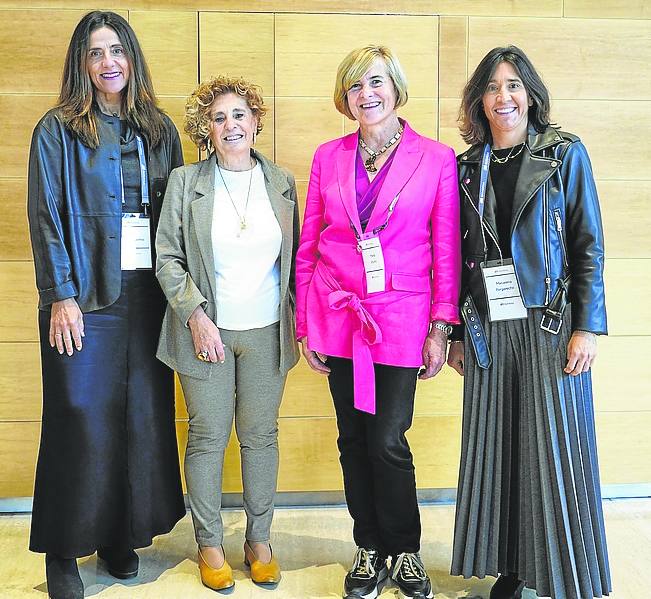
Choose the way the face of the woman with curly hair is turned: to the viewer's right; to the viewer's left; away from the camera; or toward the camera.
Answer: toward the camera

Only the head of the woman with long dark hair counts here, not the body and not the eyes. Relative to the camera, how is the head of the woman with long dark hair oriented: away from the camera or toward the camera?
toward the camera

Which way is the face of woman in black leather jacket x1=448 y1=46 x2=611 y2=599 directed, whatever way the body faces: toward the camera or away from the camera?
toward the camera

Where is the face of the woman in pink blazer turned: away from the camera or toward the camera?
toward the camera

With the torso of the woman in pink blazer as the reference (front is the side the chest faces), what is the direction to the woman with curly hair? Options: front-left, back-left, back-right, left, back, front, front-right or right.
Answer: right

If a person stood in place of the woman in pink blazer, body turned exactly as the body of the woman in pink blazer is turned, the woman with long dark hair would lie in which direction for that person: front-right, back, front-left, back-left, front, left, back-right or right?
right

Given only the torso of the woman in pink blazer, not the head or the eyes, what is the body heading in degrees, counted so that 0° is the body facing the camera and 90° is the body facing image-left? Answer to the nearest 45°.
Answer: approximately 0°
